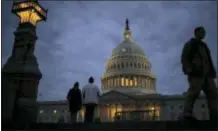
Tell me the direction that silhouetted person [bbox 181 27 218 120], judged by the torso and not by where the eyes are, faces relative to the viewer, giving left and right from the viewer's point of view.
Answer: facing the viewer and to the right of the viewer

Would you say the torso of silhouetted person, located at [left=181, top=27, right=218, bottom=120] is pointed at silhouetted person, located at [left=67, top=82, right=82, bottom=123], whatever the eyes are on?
no

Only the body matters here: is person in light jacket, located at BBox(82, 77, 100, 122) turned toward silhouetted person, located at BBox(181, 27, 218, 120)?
no

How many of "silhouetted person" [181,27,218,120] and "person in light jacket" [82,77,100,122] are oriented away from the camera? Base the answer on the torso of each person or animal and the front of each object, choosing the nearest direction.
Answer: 1

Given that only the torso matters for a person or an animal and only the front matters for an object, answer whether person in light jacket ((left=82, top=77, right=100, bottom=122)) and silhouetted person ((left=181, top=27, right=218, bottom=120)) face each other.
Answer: no

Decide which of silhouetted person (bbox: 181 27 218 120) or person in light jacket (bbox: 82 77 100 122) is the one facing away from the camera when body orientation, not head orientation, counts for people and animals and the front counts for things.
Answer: person in light jacket (bbox: 82 77 100 122)

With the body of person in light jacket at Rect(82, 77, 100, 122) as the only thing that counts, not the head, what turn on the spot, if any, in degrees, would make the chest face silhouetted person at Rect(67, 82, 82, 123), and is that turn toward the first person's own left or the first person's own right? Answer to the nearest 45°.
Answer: approximately 135° to the first person's own left

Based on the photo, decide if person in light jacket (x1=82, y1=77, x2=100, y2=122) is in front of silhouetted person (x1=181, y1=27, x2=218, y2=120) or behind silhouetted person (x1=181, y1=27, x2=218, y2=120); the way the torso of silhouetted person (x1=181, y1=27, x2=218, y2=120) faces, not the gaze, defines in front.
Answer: behind

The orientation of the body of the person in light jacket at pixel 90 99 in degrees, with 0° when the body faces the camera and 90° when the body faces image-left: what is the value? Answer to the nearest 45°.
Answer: approximately 180°

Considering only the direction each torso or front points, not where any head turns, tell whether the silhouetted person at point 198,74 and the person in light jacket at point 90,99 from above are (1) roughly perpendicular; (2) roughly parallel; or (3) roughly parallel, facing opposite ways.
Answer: roughly perpendicular
